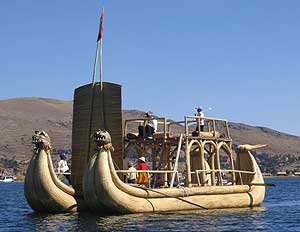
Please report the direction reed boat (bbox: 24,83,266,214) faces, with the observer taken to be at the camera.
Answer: facing the viewer and to the left of the viewer
